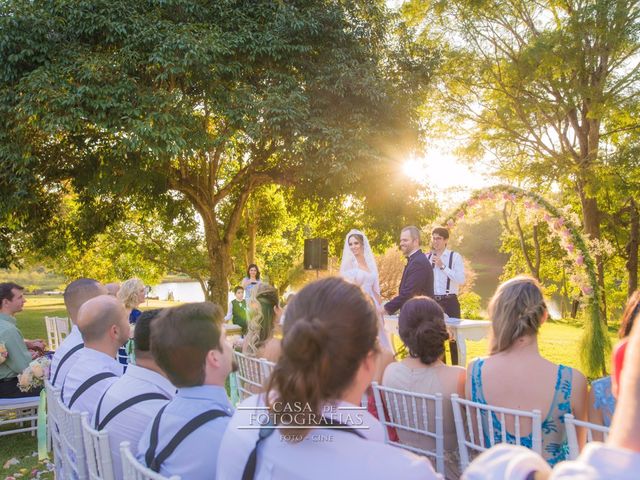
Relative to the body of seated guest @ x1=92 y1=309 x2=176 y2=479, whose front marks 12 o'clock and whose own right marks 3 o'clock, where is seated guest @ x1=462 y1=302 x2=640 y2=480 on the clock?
seated guest @ x1=462 y1=302 x2=640 y2=480 is roughly at 4 o'clock from seated guest @ x1=92 y1=309 x2=176 y2=479.

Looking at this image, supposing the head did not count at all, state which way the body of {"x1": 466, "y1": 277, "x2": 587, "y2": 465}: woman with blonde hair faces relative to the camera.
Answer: away from the camera

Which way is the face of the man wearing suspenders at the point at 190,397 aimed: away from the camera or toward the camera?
away from the camera

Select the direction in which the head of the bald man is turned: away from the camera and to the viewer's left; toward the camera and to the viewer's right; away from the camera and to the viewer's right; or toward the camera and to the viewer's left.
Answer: away from the camera and to the viewer's right

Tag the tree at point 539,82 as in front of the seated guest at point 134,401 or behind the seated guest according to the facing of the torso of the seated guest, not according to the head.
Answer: in front

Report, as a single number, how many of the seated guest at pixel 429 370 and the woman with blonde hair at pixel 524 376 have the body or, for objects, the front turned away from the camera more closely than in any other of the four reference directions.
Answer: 2

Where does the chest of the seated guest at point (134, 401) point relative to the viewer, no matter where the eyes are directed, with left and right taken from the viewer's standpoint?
facing away from the viewer and to the right of the viewer

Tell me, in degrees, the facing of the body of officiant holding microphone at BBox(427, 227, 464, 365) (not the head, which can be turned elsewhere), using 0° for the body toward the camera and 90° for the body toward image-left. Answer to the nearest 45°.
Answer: approximately 45°

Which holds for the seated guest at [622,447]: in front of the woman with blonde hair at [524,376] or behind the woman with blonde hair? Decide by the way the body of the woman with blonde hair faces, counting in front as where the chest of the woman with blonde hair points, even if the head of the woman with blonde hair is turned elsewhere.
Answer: behind

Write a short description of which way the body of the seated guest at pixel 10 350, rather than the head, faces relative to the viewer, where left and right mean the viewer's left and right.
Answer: facing to the right of the viewer

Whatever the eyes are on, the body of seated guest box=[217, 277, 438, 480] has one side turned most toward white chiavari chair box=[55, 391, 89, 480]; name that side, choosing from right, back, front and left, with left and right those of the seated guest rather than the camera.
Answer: left

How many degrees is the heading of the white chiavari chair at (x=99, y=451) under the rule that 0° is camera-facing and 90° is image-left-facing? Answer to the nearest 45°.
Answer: approximately 225°

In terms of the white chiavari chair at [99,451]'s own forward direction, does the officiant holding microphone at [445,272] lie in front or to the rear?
in front

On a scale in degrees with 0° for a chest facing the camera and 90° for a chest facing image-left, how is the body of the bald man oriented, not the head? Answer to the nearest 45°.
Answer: approximately 225°

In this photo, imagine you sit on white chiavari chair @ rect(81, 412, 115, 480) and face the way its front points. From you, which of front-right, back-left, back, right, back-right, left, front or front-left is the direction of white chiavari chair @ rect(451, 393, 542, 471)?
front-right

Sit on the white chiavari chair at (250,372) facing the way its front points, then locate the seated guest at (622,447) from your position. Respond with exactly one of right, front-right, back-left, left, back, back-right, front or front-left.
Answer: back-right

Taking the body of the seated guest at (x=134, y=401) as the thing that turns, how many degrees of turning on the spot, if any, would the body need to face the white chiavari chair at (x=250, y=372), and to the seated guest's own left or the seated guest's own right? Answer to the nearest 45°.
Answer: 0° — they already face it

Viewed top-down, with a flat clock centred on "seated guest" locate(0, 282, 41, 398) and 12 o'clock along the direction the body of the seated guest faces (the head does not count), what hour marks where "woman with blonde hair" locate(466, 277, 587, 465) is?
The woman with blonde hair is roughly at 2 o'clock from the seated guest.

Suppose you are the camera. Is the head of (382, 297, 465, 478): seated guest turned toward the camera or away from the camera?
away from the camera

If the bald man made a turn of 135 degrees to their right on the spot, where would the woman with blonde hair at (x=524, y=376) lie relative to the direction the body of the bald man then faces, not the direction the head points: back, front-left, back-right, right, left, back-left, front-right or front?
front-left
